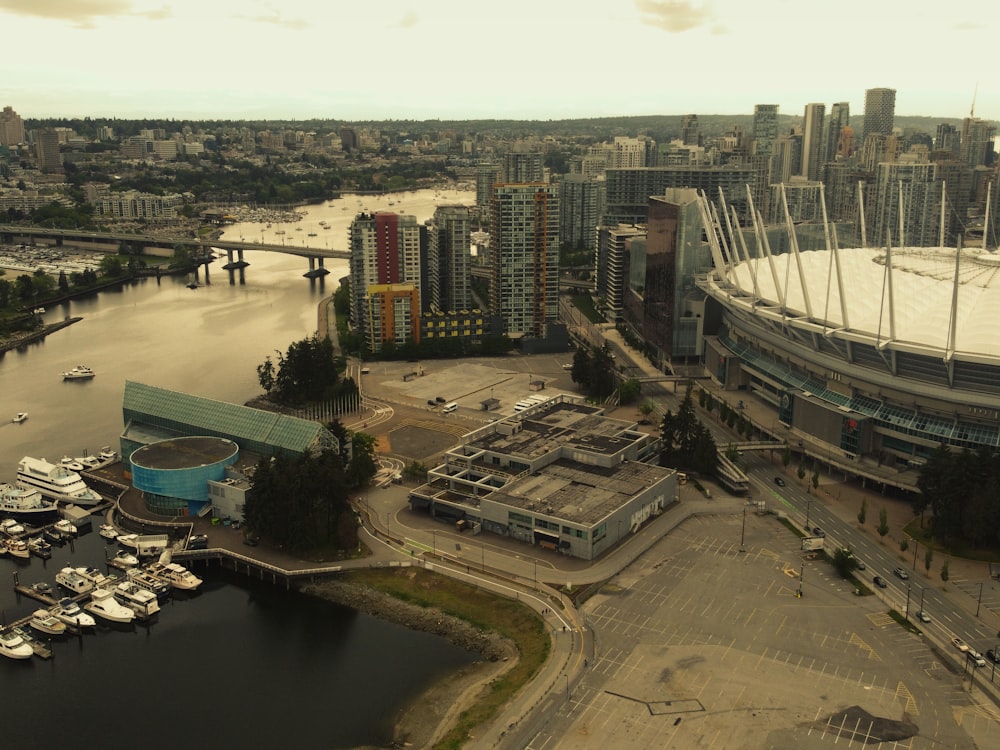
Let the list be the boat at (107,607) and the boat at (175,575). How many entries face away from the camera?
0

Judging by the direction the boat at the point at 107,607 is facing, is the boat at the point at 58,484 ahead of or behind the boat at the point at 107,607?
behind

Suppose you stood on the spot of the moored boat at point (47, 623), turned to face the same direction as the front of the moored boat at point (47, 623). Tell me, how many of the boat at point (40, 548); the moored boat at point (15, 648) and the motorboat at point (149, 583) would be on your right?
1

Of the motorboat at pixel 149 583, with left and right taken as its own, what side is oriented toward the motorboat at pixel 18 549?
back

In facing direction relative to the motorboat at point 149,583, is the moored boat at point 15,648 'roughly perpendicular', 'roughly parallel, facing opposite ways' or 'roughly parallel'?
roughly parallel

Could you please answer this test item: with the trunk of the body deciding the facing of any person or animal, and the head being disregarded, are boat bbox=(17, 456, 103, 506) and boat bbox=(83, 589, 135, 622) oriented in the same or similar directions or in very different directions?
same or similar directions

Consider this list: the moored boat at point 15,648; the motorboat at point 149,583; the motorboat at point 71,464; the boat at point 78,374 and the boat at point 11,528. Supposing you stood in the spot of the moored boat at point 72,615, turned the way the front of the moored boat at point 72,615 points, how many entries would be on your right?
1

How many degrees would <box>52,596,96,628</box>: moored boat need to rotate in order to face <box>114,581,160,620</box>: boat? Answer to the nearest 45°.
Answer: approximately 45° to its left

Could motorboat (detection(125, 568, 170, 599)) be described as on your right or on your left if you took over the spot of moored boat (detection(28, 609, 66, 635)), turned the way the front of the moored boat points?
on your left

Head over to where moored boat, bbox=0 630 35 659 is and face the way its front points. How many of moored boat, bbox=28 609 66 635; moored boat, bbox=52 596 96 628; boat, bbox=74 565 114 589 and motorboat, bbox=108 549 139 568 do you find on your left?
4

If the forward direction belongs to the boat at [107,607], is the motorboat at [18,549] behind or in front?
behind

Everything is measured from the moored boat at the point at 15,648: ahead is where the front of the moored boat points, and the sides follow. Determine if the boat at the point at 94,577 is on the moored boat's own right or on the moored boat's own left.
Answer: on the moored boat's own left

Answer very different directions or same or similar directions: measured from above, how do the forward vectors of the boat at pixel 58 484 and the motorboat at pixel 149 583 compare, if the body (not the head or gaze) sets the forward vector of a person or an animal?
same or similar directions

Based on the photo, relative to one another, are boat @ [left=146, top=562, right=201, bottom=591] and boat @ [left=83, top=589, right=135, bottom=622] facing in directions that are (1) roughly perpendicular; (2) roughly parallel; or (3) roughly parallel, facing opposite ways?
roughly parallel
